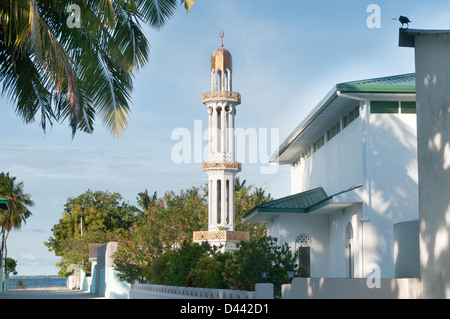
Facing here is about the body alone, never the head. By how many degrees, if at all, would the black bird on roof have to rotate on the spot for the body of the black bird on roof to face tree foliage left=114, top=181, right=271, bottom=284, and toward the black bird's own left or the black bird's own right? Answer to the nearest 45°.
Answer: approximately 45° to the black bird's own right

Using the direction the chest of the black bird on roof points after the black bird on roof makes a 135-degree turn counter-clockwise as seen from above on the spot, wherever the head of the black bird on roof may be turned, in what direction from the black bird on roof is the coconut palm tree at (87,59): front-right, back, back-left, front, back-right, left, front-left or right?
back-right

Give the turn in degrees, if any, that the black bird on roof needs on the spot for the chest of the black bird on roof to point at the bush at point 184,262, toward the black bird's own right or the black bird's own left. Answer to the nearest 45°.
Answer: approximately 45° to the black bird's own right

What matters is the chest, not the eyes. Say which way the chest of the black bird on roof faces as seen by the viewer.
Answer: to the viewer's left

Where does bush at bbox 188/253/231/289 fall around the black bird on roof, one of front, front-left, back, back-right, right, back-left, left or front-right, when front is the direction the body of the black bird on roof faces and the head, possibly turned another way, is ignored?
front-right
